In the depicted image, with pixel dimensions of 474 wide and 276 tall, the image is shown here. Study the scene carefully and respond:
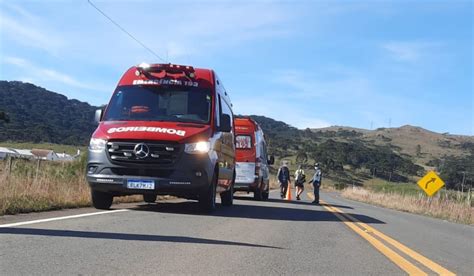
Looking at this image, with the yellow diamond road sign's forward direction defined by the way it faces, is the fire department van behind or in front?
in front

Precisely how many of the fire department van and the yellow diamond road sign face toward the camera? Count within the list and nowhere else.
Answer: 2

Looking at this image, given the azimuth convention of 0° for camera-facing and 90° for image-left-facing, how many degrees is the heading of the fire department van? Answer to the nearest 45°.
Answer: approximately 0°

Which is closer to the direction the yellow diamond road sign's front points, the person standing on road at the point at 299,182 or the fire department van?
the fire department van

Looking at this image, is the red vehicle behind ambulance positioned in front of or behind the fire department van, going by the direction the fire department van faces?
behind

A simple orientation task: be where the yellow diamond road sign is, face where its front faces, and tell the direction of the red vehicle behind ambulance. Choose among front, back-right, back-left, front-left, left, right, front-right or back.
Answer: front-right

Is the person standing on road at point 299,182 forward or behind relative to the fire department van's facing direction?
behind

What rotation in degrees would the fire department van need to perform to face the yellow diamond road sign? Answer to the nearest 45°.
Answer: approximately 135° to its left
